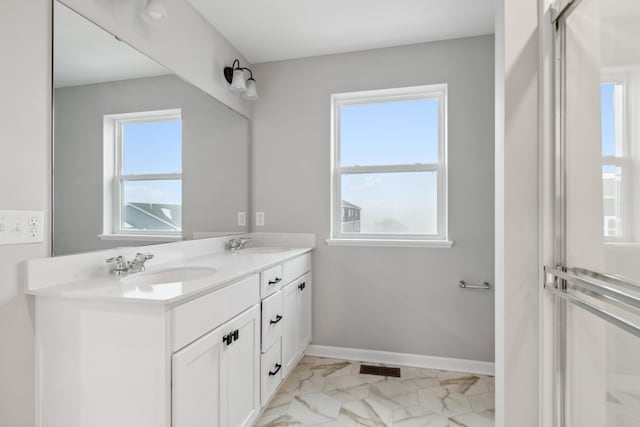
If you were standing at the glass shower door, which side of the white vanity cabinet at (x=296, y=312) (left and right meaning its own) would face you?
front

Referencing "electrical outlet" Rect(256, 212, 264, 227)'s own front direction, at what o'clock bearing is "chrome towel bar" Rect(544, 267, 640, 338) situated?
The chrome towel bar is roughly at 11 o'clock from the electrical outlet.

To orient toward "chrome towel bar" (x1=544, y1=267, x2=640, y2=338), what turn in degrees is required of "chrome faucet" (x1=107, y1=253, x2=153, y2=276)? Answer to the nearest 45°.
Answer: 0° — it already faces it

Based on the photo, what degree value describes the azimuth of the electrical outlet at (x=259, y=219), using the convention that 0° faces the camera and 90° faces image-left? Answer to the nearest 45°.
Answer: approximately 0°

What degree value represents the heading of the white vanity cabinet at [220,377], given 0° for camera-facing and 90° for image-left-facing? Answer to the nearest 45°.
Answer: approximately 315°

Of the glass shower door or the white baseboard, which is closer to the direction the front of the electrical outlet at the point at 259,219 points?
the glass shower door

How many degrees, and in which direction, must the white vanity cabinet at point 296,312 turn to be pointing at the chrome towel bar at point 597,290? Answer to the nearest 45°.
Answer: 0° — it already faces it
